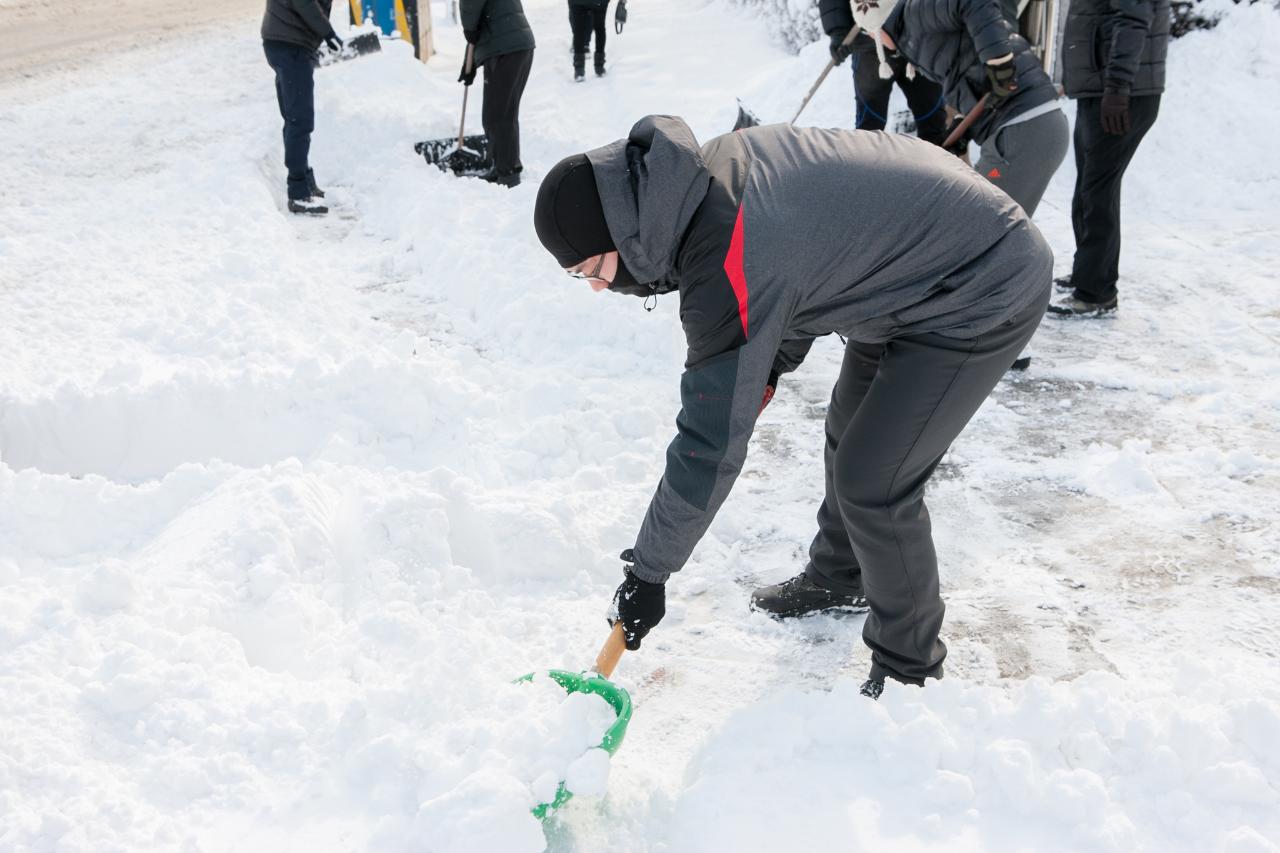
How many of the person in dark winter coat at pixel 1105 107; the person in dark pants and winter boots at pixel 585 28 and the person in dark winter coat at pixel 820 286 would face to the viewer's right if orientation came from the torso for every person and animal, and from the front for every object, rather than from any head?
0

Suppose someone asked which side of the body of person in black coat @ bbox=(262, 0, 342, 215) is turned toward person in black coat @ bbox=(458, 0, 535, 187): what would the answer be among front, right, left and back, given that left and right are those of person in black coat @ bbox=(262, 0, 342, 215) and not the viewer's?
front

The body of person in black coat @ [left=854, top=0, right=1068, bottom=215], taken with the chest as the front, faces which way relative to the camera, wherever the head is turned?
to the viewer's left

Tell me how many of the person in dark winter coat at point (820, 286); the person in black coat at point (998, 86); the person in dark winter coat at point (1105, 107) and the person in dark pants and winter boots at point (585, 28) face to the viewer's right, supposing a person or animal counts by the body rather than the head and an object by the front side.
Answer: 0

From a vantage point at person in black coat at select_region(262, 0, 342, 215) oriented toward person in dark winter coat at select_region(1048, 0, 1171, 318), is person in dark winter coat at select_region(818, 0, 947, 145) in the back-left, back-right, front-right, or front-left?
front-left

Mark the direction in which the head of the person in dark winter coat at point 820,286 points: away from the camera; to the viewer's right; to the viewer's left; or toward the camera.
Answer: to the viewer's left

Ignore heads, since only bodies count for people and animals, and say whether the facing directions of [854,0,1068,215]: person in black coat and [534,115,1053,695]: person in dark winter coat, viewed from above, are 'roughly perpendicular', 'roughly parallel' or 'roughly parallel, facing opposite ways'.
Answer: roughly parallel

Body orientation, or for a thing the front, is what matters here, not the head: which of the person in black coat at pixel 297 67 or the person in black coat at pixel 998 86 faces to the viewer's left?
the person in black coat at pixel 998 86

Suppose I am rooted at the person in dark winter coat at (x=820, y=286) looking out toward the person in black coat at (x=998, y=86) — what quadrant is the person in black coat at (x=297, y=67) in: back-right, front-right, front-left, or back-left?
front-left

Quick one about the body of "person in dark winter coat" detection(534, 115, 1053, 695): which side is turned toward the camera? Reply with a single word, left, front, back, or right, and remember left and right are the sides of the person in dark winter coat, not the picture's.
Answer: left
